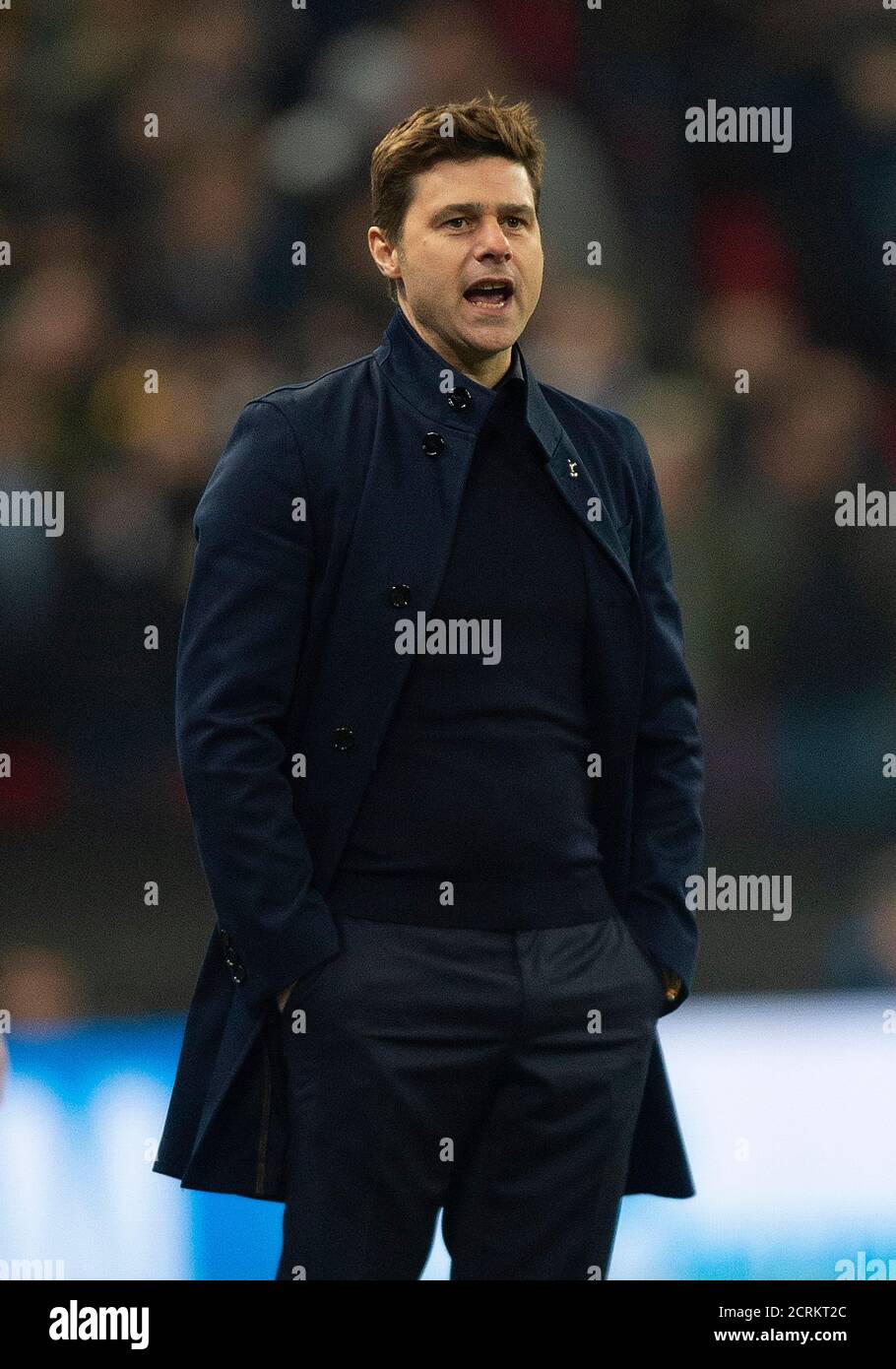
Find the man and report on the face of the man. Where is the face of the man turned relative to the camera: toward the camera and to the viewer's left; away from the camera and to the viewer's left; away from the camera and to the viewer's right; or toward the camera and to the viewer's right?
toward the camera and to the viewer's right

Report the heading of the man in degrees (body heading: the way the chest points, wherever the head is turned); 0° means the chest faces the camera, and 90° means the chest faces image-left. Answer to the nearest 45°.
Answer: approximately 315°
